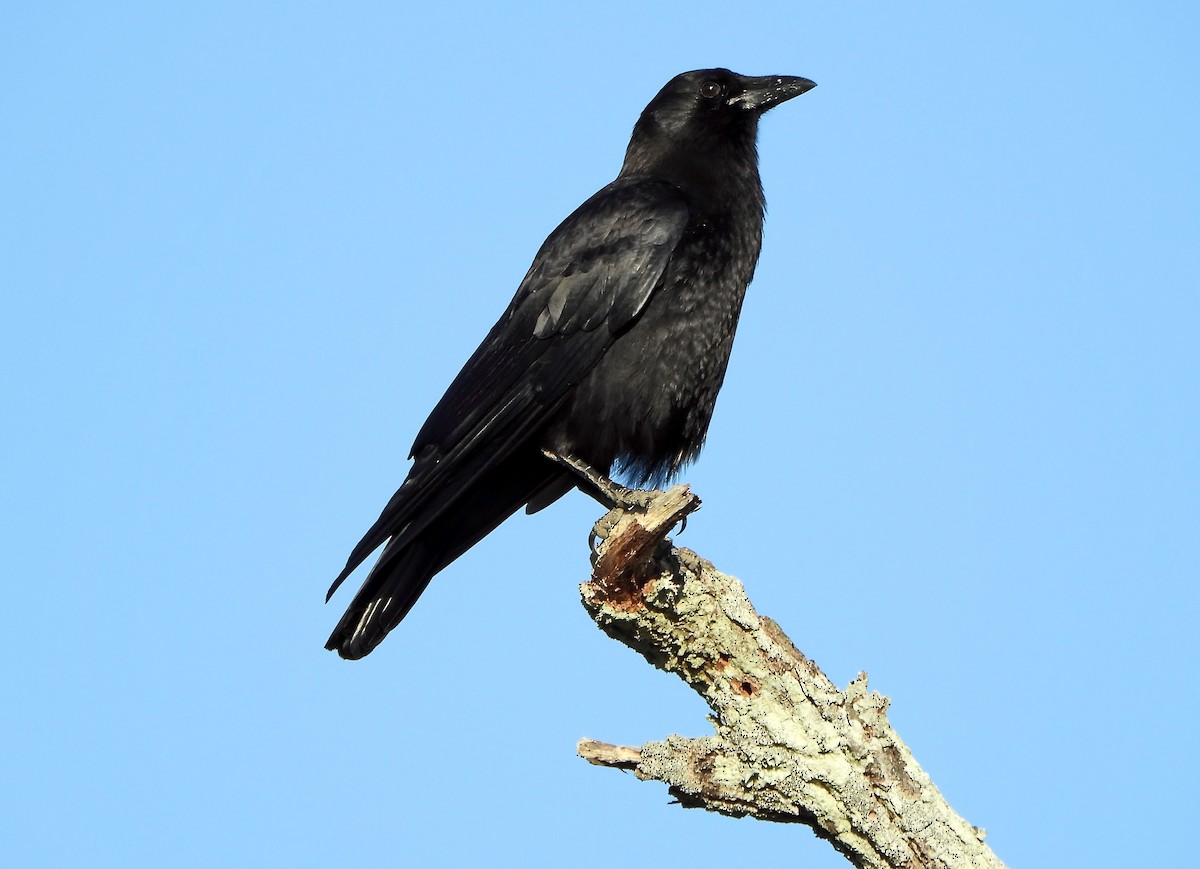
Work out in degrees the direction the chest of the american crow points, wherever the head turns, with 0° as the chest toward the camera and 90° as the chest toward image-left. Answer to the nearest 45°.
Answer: approximately 270°
